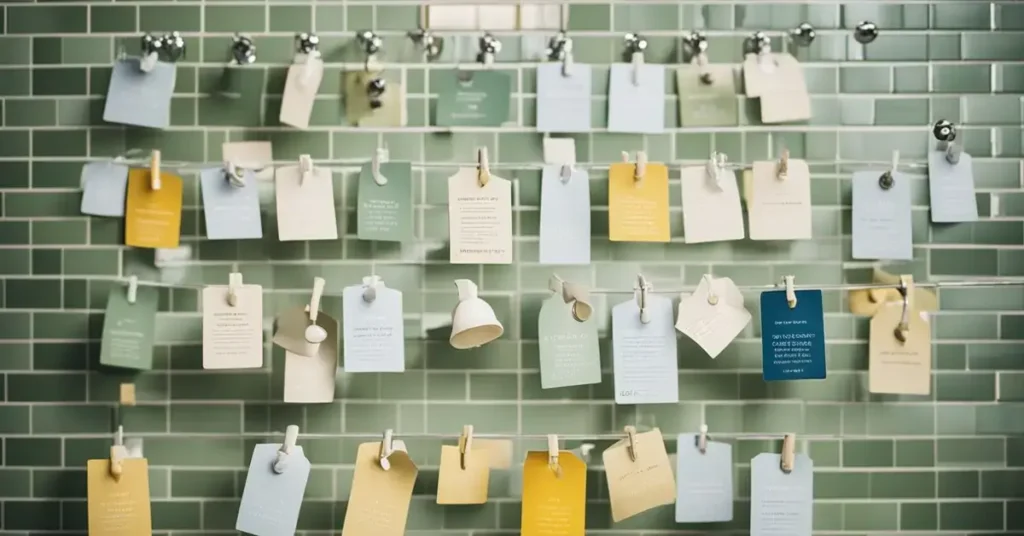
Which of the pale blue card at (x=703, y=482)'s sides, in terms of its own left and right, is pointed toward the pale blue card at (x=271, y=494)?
right

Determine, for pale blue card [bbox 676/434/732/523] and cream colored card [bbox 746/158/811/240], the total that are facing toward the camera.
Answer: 2

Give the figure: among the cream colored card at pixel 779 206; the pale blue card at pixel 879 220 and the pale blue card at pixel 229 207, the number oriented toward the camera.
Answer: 3

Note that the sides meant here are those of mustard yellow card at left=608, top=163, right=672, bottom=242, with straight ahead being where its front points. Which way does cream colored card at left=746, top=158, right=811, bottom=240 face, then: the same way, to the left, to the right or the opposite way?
the same way

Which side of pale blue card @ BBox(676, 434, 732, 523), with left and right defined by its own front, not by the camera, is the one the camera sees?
front

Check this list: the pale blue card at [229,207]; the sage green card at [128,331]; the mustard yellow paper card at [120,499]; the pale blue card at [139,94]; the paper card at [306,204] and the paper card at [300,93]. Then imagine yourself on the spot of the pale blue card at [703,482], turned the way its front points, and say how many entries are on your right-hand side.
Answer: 6

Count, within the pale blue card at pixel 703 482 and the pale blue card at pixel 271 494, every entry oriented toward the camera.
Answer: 2

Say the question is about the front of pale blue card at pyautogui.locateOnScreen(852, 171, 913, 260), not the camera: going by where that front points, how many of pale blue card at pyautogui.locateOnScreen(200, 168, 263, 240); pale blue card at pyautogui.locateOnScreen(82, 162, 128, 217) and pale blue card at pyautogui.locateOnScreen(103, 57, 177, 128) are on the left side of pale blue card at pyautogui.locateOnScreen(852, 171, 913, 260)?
0

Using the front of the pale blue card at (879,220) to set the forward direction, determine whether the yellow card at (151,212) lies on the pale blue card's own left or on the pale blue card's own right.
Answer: on the pale blue card's own right

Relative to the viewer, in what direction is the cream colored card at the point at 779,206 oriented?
toward the camera

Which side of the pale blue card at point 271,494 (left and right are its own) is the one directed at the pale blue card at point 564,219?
left

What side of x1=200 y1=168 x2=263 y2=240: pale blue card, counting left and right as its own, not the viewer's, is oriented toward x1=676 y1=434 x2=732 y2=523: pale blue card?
left

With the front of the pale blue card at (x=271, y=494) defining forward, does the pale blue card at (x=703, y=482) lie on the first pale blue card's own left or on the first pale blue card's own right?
on the first pale blue card's own left

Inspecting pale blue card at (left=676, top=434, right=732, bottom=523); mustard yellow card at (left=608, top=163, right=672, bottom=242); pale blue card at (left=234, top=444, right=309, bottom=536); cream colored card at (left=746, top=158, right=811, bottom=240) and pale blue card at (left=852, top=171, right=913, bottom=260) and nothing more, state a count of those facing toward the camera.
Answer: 5

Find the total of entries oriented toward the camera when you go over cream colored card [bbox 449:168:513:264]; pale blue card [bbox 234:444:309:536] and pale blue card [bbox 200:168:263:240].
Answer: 3

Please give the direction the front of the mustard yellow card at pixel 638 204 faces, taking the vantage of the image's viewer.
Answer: facing the viewer
